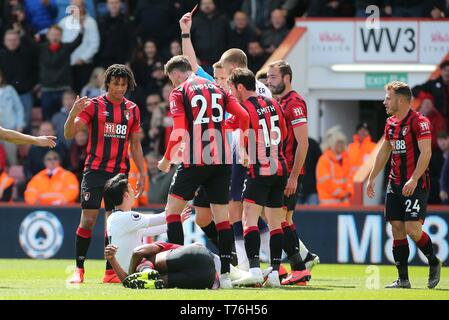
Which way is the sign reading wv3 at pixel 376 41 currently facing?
toward the camera

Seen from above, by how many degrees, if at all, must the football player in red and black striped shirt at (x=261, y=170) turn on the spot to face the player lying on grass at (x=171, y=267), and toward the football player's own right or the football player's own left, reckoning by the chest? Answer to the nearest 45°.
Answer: approximately 90° to the football player's own left

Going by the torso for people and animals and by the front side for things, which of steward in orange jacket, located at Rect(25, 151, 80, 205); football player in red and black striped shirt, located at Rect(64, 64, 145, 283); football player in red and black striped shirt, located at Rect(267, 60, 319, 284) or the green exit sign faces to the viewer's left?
football player in red and black striped shirt, located at Rect(267, 60, 319, 284)

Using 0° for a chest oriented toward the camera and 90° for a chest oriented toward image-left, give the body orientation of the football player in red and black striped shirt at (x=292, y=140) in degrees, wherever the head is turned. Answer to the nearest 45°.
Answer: approximately 90°

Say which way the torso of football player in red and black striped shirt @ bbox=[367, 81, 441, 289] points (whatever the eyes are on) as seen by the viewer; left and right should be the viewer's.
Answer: facing the viewer and to the left of the viewer

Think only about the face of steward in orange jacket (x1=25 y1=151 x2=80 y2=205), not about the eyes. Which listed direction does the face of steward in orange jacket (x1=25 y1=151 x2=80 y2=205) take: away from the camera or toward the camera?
toward the camera

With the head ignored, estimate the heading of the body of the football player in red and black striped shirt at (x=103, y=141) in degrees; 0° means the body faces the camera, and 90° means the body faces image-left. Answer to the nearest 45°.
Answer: approximately 0°

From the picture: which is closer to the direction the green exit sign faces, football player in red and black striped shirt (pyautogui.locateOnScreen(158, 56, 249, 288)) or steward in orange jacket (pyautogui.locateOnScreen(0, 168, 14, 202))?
the football player in red and black striped shirt

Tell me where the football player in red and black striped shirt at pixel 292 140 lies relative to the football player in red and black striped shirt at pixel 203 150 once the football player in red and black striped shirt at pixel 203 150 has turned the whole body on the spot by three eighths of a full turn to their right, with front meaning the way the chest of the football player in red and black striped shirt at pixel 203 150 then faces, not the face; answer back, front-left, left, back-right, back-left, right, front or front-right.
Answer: front-left

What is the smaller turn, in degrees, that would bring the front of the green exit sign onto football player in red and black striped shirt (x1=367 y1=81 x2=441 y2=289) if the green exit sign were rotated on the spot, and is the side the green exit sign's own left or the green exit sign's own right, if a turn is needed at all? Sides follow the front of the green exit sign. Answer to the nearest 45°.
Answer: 0° — it already faces them

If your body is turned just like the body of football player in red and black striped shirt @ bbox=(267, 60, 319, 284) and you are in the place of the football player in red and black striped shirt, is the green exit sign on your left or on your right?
on your right

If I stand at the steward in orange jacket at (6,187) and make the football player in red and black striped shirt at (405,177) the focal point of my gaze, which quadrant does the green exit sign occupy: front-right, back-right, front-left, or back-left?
front-left

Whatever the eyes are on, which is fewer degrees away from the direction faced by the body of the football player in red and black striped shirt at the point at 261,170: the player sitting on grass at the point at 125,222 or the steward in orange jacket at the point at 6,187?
the steward in orange jacket

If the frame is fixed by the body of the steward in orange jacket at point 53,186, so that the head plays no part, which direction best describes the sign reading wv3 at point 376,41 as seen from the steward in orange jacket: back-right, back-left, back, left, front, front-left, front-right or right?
left

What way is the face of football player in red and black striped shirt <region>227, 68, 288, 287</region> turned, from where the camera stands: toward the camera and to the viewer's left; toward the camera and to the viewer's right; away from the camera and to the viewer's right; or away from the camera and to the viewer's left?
away from the camera and to the viewer's left

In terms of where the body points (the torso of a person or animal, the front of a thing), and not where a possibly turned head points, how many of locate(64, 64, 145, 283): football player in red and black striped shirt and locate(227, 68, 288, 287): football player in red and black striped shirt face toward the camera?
1

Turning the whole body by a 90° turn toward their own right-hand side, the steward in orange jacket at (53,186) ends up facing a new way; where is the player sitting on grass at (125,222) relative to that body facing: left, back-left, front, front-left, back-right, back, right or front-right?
left

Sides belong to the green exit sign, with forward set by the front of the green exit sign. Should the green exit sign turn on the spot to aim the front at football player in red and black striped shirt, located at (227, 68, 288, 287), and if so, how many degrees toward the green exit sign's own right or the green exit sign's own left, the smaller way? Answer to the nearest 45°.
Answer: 0° — it already faces them

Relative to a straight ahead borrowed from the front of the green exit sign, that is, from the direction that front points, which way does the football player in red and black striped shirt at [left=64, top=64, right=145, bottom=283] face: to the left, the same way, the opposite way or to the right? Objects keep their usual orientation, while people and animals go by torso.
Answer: the same way

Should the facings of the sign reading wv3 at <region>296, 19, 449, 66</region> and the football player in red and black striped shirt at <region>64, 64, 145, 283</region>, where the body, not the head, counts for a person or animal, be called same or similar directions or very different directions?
same or similar directions
